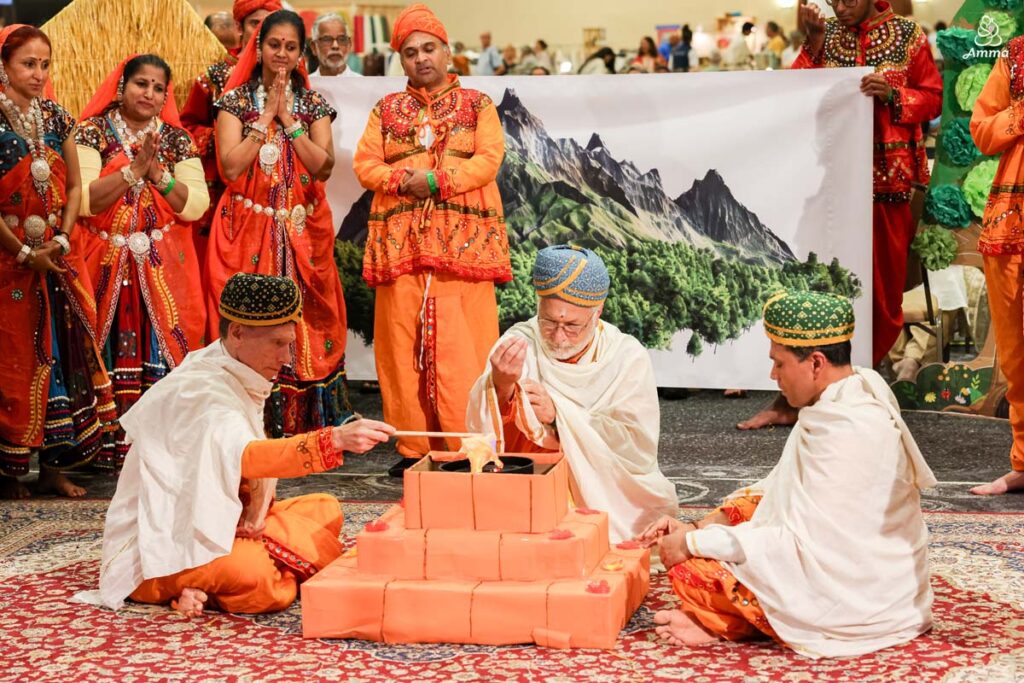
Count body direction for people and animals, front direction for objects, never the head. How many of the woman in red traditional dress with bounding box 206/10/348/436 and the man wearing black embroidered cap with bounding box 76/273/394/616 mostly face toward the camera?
1

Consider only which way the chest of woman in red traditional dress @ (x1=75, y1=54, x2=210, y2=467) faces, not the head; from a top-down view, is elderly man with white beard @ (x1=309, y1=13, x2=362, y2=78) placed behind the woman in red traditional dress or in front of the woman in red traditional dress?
behind

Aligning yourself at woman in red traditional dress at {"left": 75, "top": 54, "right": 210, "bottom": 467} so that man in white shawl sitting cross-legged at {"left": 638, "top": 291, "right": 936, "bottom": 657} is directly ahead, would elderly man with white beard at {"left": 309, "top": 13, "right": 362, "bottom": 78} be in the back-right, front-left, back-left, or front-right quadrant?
back-left

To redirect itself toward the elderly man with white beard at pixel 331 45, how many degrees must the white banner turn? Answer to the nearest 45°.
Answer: approximately 90° to its right

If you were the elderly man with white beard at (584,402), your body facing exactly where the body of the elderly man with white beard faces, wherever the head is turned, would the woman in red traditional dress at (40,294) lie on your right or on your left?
on your right

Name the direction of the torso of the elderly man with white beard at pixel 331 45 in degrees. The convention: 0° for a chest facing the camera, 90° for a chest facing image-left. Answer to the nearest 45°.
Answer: approximately 0°

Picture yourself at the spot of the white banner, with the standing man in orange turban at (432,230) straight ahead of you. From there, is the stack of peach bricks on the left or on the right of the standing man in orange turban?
left

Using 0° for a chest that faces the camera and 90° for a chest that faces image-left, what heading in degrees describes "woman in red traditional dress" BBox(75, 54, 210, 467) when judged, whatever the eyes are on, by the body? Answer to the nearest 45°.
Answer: approximately 0°
